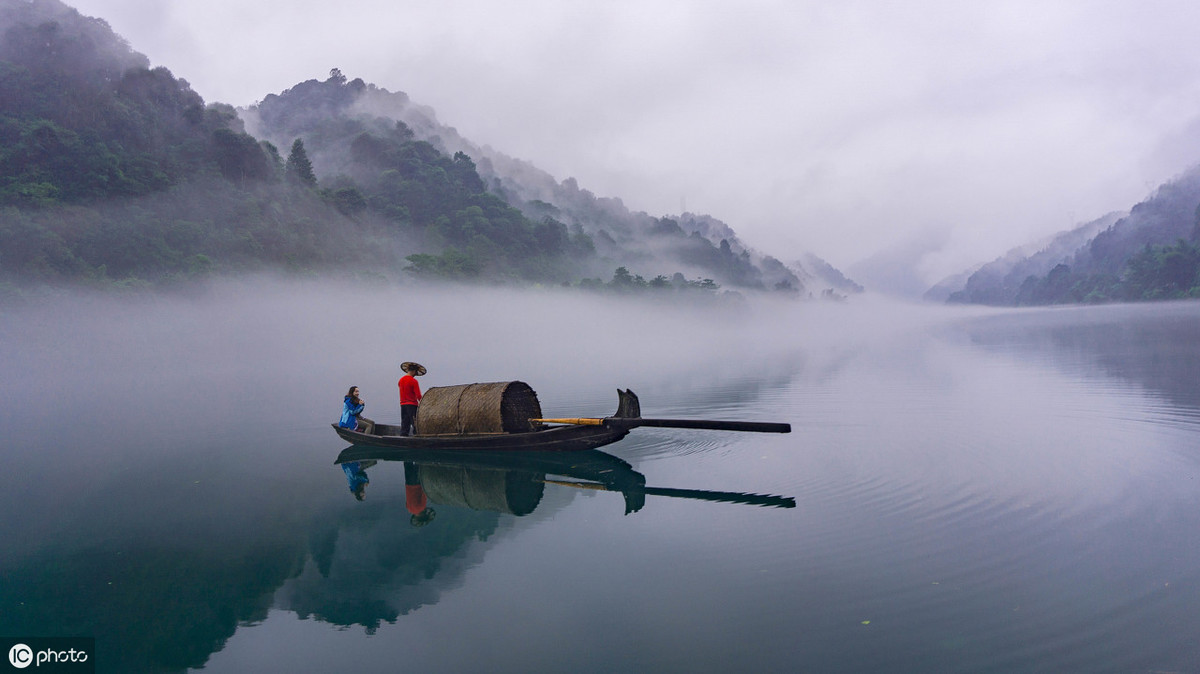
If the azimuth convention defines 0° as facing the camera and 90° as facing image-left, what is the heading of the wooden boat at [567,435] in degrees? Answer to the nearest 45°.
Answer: approximately 90°

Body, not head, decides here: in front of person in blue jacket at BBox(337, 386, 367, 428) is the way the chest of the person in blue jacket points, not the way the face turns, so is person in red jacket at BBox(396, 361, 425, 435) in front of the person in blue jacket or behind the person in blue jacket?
in front

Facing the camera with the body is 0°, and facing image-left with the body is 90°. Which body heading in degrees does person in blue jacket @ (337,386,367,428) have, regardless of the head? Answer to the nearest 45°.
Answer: approximately 270°

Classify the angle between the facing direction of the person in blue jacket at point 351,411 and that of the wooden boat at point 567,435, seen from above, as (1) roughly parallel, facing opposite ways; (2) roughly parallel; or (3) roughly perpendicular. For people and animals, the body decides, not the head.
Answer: roughly parallel, facing opposite ways

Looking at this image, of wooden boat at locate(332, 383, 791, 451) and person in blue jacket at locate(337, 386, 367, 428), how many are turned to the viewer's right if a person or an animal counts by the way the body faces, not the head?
1
